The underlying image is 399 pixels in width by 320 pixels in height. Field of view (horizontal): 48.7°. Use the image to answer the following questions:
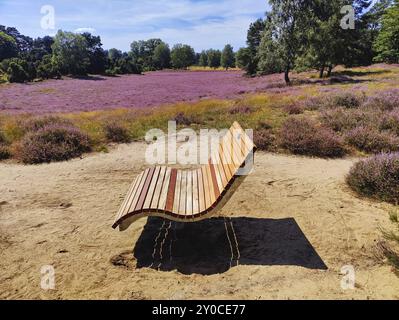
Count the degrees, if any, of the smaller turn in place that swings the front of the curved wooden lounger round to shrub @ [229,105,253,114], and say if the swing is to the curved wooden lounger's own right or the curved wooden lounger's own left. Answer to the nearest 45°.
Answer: approximately 90° to the curved wooden lounger's own right

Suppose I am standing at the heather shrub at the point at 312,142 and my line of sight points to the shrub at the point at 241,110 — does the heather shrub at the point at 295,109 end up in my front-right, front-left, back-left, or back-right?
front-right

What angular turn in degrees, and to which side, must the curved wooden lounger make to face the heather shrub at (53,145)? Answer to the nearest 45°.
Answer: approximately 45° to its right

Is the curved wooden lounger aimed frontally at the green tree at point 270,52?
no

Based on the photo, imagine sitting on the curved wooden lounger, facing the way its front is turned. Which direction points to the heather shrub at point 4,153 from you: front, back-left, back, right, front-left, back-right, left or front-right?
front-right

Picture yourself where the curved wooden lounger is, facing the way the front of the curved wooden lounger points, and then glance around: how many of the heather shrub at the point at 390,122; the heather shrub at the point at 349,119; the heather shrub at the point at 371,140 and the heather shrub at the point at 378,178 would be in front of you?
0

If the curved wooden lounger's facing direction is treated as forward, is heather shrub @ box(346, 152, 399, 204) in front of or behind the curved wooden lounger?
behind

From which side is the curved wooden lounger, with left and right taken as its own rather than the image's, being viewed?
left

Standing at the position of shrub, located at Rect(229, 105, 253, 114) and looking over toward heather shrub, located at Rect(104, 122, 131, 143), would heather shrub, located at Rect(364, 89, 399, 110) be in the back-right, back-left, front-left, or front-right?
back-left

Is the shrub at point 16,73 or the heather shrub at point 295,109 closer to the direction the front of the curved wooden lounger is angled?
the shrub

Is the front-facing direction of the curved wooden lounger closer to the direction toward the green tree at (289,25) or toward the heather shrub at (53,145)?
the heather shrub
